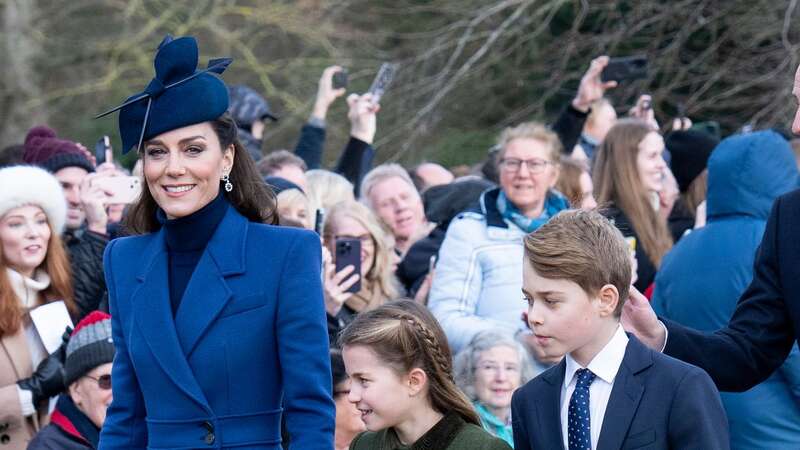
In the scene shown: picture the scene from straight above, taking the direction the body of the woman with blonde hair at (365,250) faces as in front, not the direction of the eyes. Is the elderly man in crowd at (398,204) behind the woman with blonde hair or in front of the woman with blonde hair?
behind

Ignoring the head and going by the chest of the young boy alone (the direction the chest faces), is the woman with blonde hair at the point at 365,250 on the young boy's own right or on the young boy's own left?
on the young boy's own right

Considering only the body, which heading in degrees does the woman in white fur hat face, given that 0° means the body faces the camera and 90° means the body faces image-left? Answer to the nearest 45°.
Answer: approximately 315°

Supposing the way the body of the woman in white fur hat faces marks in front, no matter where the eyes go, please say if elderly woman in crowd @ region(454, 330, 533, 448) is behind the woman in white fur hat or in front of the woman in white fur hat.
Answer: in front

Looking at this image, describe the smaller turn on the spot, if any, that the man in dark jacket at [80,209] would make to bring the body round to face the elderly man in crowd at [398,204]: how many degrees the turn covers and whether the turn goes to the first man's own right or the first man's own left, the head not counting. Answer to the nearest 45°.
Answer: approximately 45° to the first man's own left
